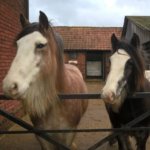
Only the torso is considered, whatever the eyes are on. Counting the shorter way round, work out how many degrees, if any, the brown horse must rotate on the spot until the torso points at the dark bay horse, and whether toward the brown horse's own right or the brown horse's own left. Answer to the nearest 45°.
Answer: approximately 135° to the brown horse's own left

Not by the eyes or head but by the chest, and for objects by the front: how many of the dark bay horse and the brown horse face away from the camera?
0

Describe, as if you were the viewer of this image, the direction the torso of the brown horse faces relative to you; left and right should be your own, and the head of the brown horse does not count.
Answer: facing the viewer and to the left of the viewer

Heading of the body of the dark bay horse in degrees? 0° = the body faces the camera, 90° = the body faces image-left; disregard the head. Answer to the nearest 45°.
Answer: approximately 45°

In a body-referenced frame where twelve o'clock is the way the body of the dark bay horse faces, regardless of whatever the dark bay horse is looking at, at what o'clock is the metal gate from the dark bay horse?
The metal gate is roughly at 12 o'clock from the dark bay horse.
